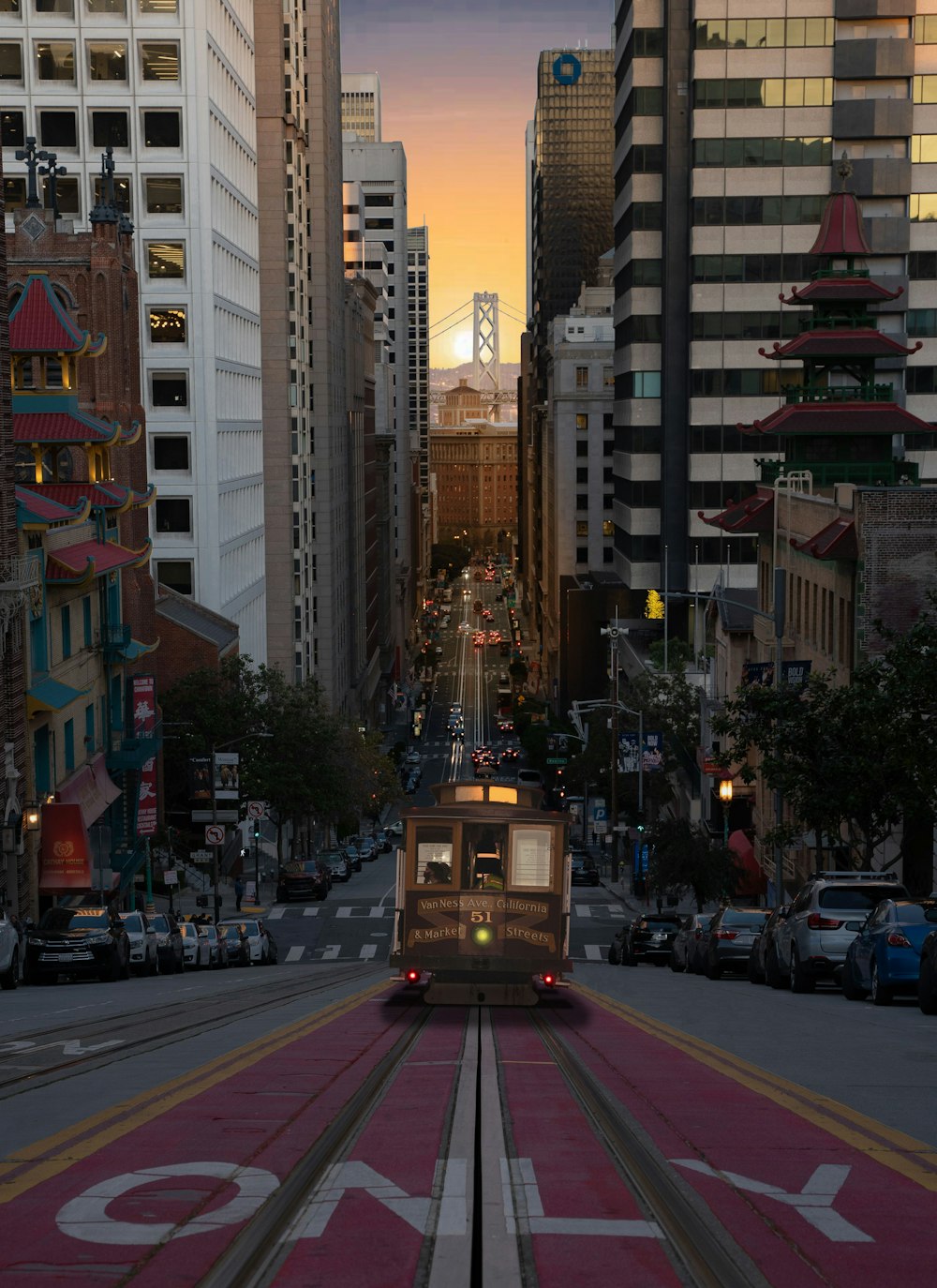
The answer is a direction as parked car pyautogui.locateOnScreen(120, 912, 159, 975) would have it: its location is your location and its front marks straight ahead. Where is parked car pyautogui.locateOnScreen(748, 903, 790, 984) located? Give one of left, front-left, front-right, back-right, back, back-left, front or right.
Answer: front-left

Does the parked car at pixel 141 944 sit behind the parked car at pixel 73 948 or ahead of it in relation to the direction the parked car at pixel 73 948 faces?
behind

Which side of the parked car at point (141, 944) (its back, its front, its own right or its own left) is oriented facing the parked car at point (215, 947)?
back

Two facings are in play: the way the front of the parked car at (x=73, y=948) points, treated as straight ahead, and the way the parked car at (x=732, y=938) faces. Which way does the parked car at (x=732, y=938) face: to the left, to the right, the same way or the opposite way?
the opposite way

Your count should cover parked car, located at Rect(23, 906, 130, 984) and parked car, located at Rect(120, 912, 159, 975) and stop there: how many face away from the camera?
0

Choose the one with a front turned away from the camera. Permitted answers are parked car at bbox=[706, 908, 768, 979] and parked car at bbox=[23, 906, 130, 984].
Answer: parked car at bbox=[706, 908, 768, 979]

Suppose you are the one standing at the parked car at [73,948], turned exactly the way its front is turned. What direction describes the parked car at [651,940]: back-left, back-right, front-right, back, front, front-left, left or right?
back-left

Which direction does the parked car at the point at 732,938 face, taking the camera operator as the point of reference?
facing away from the viewer

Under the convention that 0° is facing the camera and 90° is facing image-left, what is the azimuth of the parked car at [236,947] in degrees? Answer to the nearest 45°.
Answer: approximately 0°

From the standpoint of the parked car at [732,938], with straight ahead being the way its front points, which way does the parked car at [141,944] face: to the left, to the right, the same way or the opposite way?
the opposite way
